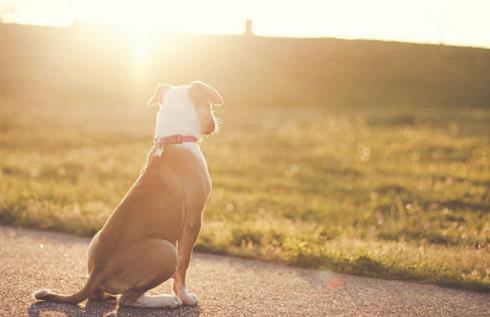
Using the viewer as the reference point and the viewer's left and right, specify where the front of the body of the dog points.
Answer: facing away from the viewer and to the right of the viewer
